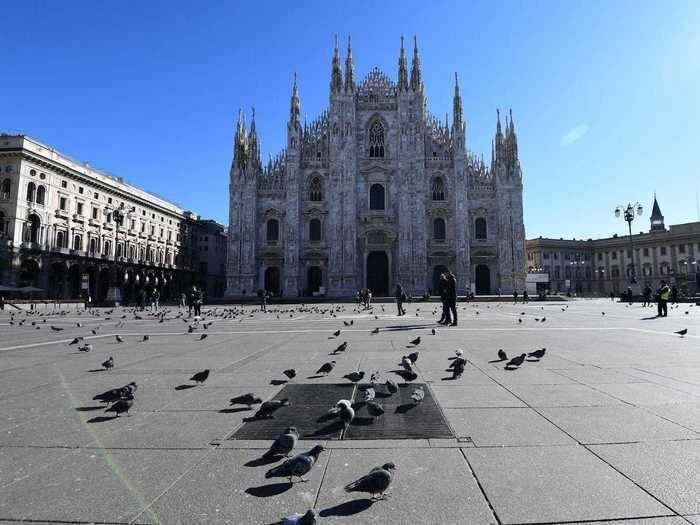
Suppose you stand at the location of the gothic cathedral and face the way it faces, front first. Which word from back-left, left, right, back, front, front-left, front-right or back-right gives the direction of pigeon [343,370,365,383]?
front

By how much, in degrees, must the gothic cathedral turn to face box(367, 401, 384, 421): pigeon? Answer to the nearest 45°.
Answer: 0° — it already faces it

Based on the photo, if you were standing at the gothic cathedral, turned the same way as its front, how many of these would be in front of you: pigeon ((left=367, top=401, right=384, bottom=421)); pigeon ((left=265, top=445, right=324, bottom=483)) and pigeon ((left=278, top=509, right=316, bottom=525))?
3

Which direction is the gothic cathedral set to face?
toward the camera

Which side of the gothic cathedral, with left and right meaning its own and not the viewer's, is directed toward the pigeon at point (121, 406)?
front

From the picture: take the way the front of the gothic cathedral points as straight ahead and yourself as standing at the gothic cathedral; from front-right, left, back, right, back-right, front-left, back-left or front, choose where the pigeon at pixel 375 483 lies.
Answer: front

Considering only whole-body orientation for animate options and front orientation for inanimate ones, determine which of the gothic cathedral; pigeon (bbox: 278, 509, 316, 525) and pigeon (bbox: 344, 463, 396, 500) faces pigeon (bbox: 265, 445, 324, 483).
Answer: the gothic cathedral

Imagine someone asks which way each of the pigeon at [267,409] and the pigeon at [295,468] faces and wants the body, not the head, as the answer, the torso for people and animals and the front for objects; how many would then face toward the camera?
0

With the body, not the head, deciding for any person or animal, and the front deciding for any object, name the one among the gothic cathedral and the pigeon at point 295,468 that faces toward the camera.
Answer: the gothic cathedral

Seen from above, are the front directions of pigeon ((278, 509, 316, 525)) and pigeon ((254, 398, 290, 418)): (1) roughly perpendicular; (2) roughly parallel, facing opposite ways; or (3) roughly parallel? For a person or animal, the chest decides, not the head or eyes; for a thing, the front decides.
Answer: roughly parallel

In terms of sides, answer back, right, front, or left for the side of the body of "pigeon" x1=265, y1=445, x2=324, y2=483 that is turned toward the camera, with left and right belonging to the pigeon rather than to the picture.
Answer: right
